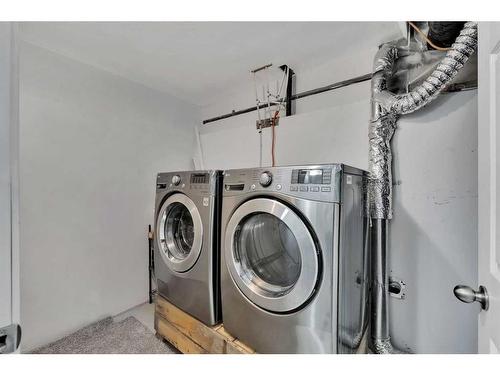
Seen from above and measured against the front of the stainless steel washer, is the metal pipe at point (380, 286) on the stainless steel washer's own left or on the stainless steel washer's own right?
on the stainless steel washer's own left

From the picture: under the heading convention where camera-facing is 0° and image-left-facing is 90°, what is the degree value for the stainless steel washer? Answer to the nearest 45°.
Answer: approximately 45°

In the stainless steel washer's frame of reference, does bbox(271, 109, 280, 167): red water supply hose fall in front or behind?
behind

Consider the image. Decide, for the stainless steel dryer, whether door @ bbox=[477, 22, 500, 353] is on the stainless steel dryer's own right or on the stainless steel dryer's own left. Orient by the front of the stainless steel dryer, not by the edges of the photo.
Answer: on the stainless steel dryer's own left

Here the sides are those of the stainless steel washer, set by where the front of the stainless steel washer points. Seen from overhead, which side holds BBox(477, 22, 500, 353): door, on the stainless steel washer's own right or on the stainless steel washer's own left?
on the stainless steel washer's own left

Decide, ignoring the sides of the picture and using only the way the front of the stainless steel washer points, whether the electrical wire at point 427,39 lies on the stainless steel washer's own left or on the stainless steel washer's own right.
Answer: on the stainless steel washer's own left

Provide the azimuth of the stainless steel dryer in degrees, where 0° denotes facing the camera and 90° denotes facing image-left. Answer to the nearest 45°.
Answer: approximately 45°

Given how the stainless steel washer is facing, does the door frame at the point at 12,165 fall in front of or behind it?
in front

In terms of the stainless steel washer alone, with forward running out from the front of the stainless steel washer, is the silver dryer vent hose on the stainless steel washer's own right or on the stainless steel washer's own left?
on the stainless steel washer's own left
